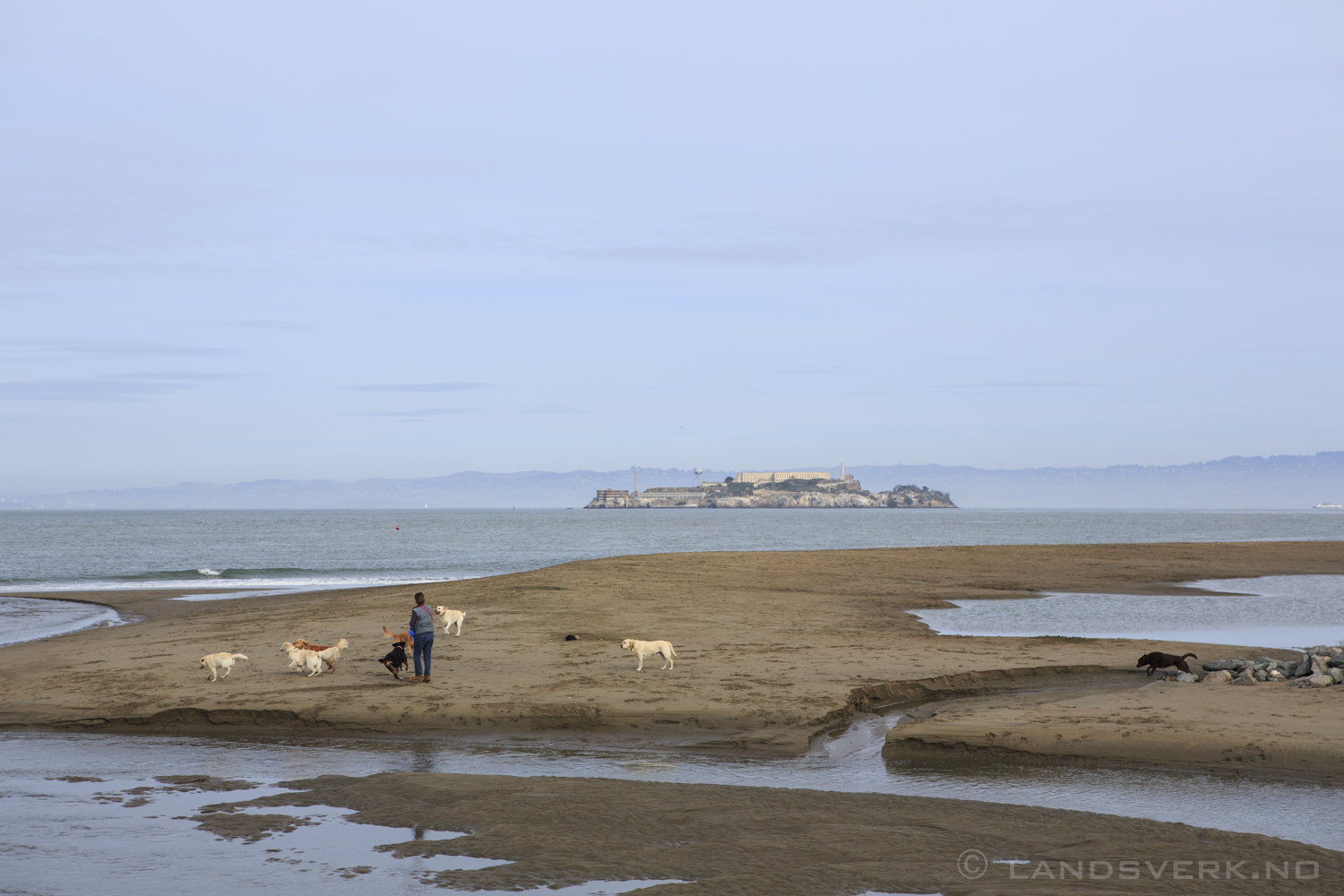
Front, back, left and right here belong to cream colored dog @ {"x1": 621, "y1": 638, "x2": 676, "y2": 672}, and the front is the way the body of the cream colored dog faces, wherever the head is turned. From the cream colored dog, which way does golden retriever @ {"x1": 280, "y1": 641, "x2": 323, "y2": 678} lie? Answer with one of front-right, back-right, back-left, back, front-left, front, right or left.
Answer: front

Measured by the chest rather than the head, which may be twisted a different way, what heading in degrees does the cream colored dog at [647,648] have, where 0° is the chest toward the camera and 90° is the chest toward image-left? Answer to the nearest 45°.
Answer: approximately 90°
